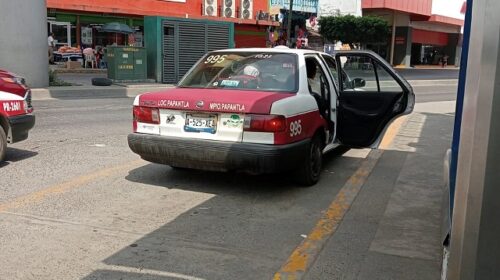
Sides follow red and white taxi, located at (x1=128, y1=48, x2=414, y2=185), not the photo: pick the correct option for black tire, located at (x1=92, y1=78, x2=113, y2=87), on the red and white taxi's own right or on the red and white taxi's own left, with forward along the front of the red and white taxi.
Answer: on the red and white taxi's own left

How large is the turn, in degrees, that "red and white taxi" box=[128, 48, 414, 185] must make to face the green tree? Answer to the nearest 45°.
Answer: approximately 45° to its left

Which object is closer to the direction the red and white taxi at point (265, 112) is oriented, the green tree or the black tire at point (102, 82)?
the green tree

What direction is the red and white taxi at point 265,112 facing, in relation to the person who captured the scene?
facing away from the viewer and to the right of the viewer

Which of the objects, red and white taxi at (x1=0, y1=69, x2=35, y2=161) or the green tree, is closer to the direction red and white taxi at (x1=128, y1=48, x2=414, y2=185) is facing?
the green tree

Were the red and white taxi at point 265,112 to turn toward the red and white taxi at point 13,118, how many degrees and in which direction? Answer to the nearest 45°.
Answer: approximately 135° to its left
